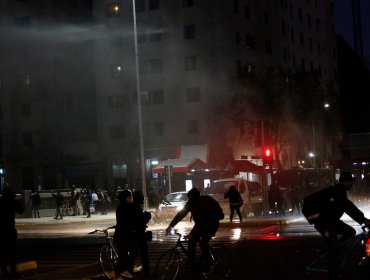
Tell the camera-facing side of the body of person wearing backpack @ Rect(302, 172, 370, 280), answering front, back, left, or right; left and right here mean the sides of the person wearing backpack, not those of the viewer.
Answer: right

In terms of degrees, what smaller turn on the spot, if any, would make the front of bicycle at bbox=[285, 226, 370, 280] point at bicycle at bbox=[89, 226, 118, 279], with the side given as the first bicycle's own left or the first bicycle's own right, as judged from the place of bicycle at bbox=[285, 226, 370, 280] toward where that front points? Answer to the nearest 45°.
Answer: approximately 135° to the first bicycle's own left

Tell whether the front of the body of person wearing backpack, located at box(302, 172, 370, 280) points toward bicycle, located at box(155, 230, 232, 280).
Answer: no

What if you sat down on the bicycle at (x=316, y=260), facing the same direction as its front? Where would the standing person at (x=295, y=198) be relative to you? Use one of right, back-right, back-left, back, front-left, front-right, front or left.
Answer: left

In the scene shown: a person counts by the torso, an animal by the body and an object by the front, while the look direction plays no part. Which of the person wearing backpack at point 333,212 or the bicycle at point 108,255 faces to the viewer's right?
the person wearing backpack

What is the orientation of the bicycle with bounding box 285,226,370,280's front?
to the viewer's right

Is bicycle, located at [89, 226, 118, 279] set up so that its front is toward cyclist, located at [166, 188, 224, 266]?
no

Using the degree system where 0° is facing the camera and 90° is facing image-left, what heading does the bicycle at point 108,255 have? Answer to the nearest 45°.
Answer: approximately 45°

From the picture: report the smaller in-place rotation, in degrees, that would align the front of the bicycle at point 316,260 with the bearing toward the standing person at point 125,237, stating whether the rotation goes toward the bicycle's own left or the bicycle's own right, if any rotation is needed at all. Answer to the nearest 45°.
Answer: approximately 135° to the bicycle's own left

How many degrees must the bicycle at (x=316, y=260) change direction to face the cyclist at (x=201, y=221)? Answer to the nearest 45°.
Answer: approximately 135° to its left
